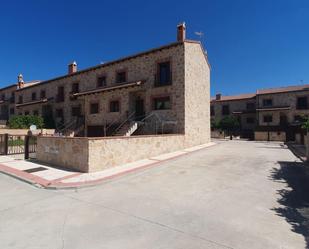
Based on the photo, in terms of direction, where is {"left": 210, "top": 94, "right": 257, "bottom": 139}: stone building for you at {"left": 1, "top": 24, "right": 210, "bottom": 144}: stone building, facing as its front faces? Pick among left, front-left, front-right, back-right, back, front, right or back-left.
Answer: back

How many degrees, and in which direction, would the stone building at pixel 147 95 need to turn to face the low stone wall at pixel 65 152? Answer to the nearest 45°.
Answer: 0° — it already faces it

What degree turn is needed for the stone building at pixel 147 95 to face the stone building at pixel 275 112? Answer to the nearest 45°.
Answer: approximately 180°

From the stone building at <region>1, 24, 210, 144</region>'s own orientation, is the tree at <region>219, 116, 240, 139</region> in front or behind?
behind

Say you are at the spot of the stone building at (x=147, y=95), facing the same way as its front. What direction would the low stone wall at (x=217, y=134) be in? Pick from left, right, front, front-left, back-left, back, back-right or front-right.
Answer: back

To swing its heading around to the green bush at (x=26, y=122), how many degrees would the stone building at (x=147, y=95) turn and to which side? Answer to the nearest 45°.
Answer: approximately 90° to its right

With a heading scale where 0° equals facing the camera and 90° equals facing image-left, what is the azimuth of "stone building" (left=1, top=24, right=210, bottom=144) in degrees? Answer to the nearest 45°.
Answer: approximately 45°
